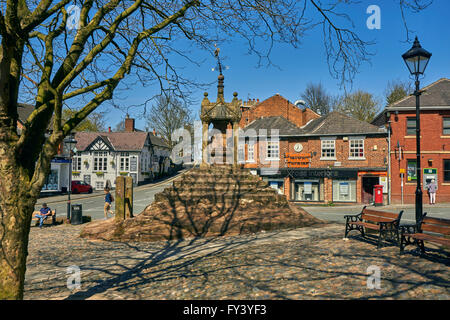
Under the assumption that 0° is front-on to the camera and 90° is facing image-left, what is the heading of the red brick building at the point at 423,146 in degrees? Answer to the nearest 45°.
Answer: approximately 0°

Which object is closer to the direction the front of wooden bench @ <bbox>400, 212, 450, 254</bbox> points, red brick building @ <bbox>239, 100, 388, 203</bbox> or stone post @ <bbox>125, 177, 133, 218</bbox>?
the stone post

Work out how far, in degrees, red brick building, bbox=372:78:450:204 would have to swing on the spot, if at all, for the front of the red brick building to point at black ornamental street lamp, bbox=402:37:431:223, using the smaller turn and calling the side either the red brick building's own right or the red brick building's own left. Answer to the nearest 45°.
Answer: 0° — it already faces it
